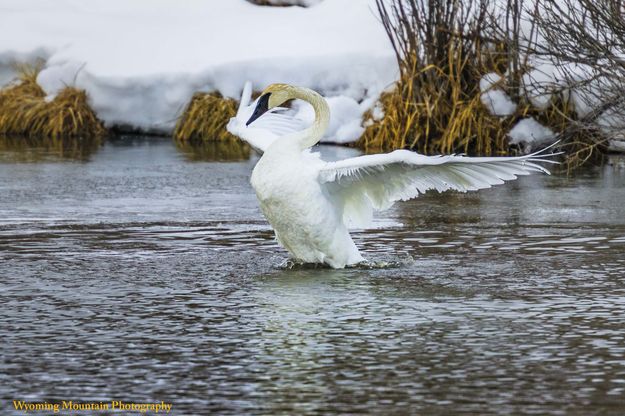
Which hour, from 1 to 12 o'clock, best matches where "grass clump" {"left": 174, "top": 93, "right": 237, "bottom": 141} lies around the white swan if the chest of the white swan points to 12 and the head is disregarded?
The grass clump is roughly at 4 o'clock from the white swan.

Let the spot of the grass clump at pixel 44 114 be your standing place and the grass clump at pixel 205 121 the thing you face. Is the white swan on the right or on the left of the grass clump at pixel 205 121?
right

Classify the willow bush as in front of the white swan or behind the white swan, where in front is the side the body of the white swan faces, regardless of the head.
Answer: behind

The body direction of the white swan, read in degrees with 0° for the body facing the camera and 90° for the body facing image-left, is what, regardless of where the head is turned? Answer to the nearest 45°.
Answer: approximately 45°

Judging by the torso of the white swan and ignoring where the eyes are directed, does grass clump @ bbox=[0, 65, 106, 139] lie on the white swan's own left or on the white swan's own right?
on the white swan's own right
